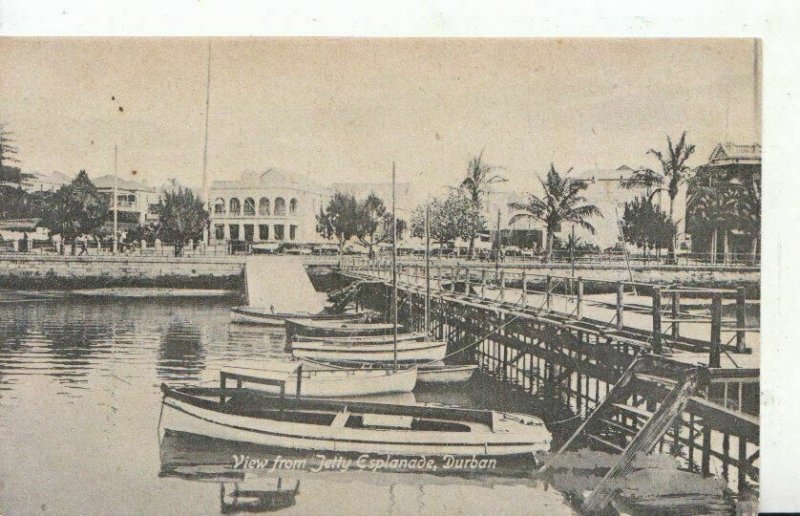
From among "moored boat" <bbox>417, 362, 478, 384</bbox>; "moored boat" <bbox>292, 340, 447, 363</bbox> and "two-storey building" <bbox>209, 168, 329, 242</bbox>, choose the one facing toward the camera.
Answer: the two-storey building

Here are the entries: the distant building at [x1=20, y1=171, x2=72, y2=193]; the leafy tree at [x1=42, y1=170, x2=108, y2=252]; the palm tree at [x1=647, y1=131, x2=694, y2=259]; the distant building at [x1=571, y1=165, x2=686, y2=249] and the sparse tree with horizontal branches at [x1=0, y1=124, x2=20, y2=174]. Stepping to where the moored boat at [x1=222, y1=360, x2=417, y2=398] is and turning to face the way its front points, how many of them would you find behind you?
0

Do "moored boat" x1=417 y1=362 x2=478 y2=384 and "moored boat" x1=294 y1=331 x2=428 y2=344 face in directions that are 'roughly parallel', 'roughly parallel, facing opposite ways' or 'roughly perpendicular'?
roughly parallel

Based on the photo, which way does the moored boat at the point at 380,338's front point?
to the viewer's right

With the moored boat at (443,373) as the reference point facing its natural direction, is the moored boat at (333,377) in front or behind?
behind

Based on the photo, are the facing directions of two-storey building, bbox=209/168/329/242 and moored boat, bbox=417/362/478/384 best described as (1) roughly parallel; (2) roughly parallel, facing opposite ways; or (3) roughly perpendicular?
roughly perpendicular

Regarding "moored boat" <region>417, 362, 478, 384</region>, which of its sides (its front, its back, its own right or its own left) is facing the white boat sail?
left

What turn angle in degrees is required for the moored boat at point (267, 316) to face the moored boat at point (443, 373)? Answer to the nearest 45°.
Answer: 0° — it already faces it

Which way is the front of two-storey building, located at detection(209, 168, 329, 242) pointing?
toward the camera
